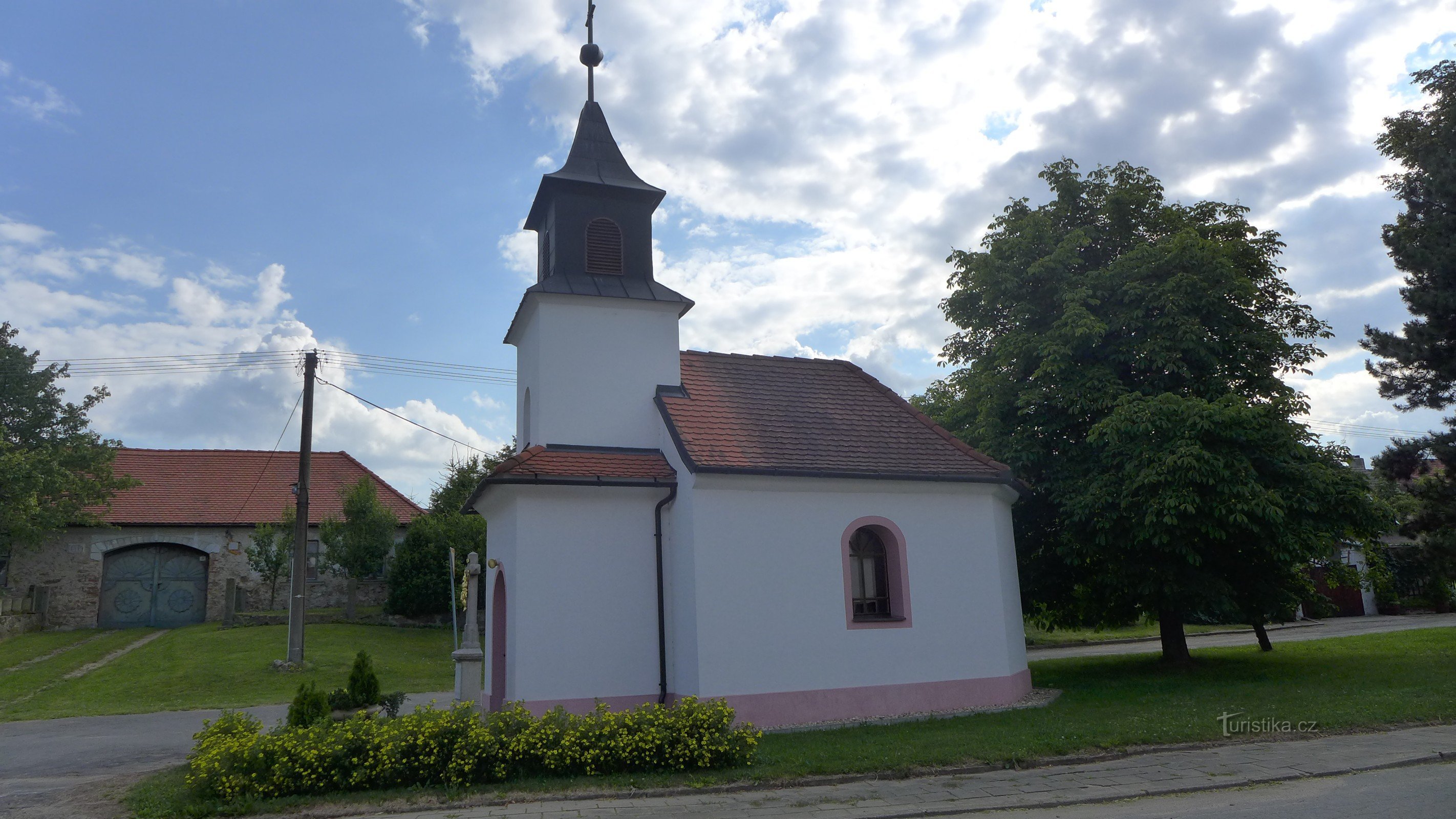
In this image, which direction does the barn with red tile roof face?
toward the camera

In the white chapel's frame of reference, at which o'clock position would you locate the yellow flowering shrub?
The yellow flowering shrub is roughly at 10 o'clock from the white chapel.

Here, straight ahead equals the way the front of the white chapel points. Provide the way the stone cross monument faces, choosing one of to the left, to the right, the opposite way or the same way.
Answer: the same way

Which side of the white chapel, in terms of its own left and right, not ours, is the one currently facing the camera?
left

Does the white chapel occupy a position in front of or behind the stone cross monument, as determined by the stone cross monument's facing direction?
behind

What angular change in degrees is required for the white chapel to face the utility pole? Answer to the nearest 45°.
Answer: approximately 45° to its right

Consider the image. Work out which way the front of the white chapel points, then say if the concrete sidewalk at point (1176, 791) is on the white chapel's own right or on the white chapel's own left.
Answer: on the white chapel's own left

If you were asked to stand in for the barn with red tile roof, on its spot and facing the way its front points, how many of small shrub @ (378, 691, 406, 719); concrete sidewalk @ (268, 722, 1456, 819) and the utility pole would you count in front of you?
3

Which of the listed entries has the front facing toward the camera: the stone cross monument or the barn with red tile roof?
the barn with red tile roof

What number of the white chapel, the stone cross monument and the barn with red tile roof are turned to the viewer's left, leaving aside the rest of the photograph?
2

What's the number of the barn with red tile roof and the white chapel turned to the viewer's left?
1

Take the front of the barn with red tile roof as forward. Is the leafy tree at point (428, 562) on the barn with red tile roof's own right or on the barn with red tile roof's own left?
on the barn with red tile roof's own left

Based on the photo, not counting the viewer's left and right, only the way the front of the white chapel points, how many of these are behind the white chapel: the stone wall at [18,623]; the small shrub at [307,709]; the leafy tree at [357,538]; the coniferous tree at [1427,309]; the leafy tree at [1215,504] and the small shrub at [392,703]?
2

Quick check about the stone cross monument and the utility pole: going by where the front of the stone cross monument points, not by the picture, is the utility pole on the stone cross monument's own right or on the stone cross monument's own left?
on the stone cross monument's own right

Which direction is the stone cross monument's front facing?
to the viewer's left
